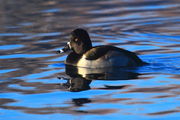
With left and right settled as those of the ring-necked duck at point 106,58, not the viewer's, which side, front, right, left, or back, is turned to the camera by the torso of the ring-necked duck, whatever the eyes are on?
left
